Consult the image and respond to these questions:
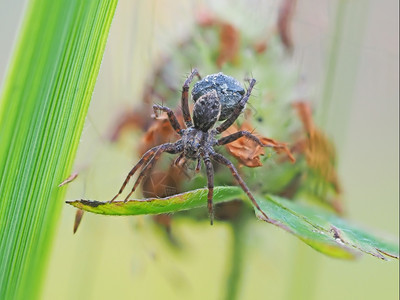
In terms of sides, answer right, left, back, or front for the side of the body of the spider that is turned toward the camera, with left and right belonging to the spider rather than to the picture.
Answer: front

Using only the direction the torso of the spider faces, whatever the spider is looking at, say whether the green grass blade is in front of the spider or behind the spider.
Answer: in front

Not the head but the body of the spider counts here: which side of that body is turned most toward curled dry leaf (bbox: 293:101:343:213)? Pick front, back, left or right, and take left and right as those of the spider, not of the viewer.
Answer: left
